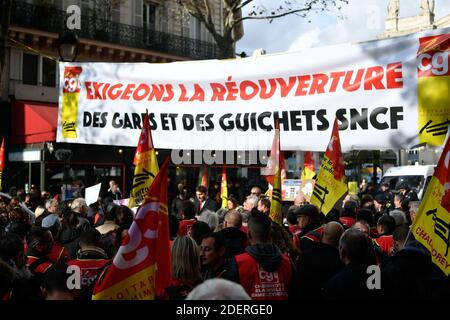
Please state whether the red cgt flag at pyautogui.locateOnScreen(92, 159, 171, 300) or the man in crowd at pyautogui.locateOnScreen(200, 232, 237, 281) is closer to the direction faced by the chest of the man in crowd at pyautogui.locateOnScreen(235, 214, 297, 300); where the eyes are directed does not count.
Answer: the man in crowd

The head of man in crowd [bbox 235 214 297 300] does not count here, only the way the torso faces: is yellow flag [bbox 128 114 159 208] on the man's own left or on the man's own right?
on the man's own left

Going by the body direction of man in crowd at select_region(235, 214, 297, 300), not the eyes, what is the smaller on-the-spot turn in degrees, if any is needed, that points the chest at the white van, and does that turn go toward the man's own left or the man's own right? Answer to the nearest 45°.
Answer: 0° — they already face it

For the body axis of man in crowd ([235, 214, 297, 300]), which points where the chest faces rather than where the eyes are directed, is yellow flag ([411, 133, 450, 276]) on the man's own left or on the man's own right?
on the man's own right

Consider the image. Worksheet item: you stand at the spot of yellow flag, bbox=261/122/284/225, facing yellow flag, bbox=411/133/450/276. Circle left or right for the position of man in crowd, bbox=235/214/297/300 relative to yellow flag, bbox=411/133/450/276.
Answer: right

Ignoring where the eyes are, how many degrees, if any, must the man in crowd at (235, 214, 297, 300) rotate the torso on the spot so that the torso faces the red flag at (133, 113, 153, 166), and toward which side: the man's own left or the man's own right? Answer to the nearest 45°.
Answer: approximately 45° to the man's own left

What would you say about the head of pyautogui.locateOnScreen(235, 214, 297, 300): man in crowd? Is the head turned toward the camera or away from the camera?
away from the camera

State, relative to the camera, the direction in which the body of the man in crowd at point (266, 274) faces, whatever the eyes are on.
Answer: away from the camera

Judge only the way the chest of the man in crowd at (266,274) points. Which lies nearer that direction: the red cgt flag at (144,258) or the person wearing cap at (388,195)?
the person wearing cap

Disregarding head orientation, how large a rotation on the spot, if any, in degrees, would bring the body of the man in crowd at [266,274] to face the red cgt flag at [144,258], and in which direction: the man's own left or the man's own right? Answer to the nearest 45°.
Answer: approximately 135° to the man's own left
